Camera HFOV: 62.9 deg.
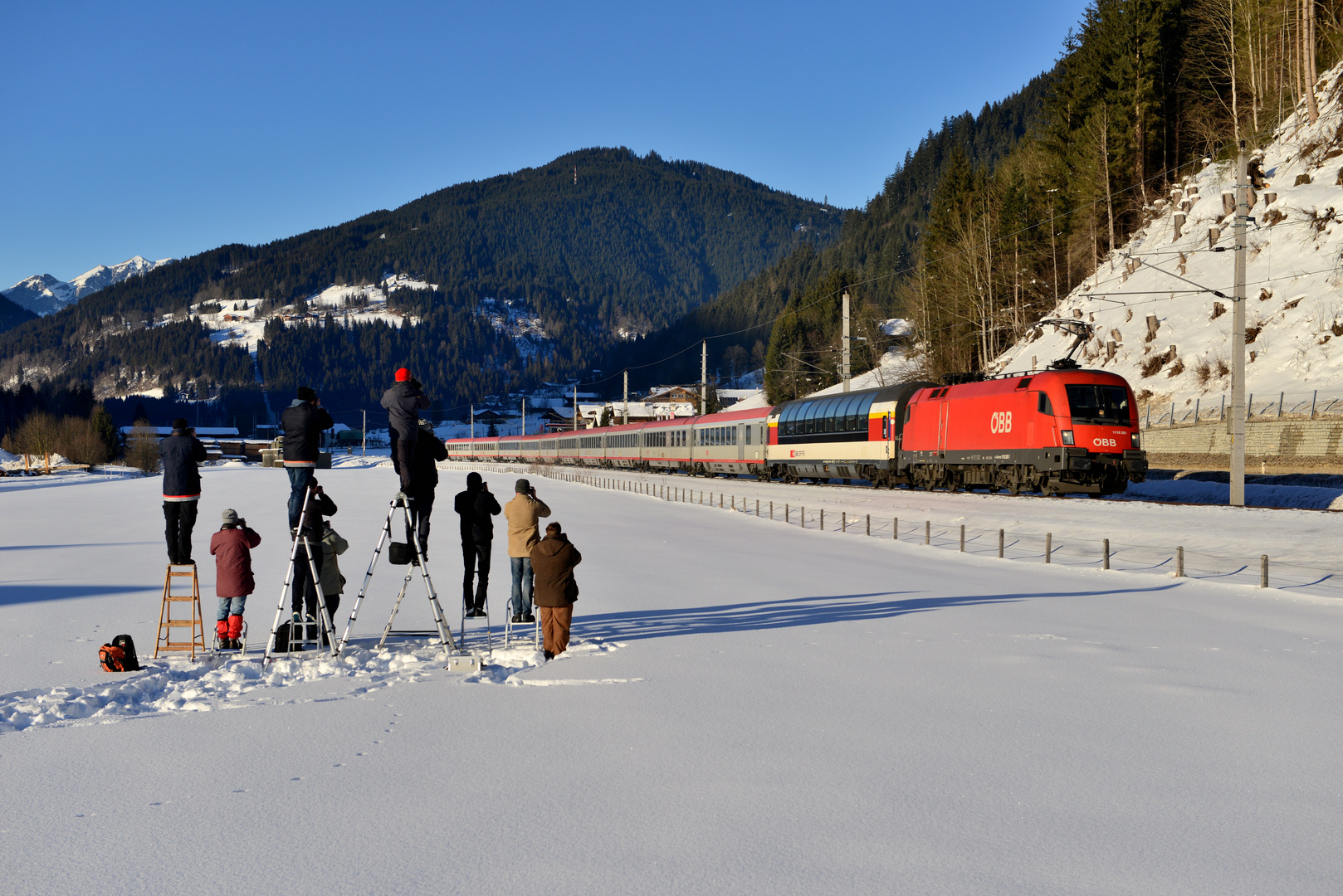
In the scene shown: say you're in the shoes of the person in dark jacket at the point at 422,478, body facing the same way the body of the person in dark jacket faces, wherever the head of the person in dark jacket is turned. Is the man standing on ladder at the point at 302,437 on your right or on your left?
on your left

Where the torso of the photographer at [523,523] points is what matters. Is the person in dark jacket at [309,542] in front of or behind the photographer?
behind

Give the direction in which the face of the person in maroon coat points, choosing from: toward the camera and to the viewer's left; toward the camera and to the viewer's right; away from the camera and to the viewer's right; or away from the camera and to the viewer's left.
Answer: away from the camera and to the viewer's right

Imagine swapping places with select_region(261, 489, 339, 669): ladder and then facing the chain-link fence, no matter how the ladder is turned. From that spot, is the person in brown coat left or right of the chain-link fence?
right

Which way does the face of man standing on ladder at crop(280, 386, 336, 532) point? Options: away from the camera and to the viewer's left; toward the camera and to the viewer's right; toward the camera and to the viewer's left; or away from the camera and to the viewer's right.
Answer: away from the camera and to the viewer's right

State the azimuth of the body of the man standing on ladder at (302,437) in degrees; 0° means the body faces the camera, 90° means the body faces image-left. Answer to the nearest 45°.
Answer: approximately 225°

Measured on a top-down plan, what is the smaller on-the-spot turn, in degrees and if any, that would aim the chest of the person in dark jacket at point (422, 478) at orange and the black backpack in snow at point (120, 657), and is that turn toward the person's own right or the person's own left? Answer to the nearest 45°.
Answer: approximately 135° to the person's own left

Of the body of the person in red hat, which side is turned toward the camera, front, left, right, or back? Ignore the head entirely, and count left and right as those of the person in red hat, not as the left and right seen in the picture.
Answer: back

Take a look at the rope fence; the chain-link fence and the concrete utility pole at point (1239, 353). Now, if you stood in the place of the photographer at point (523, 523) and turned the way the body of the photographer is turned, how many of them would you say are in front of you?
3

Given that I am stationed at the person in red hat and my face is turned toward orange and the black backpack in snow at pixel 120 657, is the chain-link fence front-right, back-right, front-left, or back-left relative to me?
back-right

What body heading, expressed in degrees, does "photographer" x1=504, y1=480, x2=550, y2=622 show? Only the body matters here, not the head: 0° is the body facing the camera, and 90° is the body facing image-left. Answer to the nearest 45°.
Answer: approximately 225°

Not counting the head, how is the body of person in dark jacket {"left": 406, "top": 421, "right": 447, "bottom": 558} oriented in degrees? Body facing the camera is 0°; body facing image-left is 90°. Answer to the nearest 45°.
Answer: approximately 225°

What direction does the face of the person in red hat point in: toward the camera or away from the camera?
away from the camera
